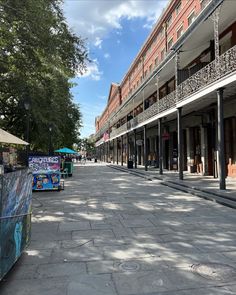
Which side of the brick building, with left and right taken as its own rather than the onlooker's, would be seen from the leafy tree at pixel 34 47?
front

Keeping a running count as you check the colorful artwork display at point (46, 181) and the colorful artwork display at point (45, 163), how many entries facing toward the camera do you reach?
2

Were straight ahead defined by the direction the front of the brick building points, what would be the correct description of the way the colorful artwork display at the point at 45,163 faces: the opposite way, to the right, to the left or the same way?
to the left

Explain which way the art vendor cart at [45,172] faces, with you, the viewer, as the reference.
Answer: facing the viewer

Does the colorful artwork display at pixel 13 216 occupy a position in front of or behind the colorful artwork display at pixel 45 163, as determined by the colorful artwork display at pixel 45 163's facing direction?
in front

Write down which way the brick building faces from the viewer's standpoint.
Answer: facing the viewer and to the left of the viewer

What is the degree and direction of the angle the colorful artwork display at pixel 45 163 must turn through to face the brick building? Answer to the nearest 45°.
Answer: approximately 90° to its left

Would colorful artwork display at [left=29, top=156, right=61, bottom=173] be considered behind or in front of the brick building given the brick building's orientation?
in front

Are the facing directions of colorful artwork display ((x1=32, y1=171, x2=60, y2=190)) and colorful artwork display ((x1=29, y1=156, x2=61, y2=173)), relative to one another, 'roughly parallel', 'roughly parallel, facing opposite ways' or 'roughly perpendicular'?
roughly parallel

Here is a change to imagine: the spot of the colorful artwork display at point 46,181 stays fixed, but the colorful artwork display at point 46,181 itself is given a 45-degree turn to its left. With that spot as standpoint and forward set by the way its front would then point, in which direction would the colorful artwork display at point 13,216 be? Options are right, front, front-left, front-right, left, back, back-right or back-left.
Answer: front-right

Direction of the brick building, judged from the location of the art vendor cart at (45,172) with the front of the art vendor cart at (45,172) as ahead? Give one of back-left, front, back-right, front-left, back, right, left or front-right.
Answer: left

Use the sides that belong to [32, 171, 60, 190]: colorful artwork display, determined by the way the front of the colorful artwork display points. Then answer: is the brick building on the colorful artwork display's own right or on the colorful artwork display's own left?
on the colorful artwork display's own left
